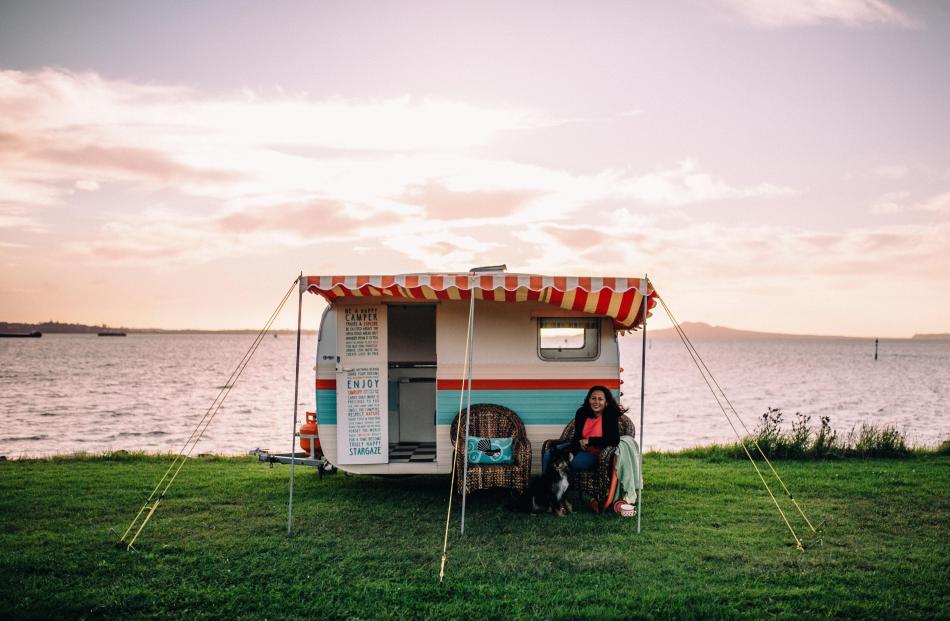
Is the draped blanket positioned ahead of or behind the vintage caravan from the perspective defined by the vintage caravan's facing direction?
behind

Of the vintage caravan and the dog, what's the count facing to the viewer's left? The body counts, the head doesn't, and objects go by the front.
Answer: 1

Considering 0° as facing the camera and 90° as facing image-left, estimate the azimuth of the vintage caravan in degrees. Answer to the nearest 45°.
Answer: approximately 90°

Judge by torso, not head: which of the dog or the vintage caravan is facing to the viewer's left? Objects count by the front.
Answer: the vintage caravan
